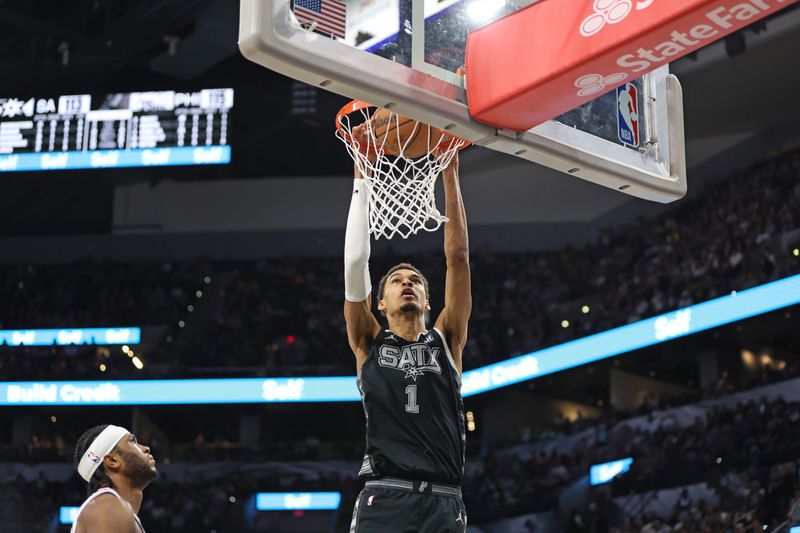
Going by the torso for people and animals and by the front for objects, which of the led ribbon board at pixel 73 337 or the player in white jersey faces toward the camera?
the led ribbon board

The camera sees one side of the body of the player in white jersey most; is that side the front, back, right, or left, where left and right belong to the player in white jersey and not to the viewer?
right

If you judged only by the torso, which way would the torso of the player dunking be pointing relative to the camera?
toward the camera

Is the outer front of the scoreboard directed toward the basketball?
yes

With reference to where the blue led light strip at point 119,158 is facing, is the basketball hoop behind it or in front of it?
in front

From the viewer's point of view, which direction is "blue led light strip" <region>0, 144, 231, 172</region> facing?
toward the camera

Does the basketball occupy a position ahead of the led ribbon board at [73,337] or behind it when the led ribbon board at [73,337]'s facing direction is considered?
ahead

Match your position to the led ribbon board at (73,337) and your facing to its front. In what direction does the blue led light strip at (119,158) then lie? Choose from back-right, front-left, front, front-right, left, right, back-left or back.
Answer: front

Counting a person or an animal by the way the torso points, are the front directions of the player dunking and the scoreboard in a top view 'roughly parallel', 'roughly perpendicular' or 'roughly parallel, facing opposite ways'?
roughly parallel

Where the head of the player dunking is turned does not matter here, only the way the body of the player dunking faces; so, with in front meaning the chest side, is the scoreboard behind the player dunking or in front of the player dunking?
behind

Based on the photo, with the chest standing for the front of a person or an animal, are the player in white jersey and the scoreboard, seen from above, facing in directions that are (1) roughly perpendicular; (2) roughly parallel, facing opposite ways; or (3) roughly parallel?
roughly perpendicular

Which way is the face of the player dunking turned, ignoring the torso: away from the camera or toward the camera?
toward the camera

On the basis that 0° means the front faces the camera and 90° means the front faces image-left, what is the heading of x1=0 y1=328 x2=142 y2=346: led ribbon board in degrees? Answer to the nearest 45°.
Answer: approximately 0°

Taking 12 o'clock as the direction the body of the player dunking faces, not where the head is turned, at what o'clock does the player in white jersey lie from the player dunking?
The player in white jersey is roughly at 3 o'clock from the player dunking.

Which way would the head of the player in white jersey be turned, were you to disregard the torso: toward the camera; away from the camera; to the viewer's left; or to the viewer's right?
to the viewer's right

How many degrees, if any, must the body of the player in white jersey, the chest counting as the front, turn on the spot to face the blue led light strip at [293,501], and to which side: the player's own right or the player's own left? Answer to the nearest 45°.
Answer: approximately 90° to the player's own left

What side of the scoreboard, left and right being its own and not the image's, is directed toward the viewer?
front
